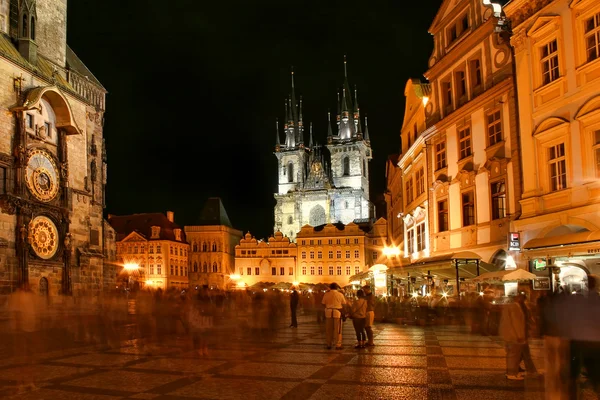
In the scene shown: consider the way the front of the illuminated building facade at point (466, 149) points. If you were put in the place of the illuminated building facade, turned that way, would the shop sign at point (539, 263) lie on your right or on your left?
on your left

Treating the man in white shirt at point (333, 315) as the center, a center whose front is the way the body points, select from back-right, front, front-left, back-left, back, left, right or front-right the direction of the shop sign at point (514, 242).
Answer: front-right

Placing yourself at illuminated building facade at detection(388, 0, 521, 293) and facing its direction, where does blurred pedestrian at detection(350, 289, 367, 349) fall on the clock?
The blurred pedestrian is roughly at 11 o'clock from the illuminated building facade.

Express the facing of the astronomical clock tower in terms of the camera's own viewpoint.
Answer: facing the viewer and to the right of the viewer

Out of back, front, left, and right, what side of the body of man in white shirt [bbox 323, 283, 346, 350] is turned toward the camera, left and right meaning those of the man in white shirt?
back

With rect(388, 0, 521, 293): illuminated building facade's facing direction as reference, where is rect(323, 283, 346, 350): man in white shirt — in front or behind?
in front

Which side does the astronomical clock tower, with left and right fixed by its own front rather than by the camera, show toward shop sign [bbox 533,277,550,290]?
front

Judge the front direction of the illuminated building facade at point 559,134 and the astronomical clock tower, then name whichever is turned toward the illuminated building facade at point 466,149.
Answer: the astronomical clock tower

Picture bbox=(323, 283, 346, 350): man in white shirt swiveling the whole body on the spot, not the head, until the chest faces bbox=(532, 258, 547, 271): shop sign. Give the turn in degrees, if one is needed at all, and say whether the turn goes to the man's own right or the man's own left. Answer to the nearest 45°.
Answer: approximately 45° to the man's own right

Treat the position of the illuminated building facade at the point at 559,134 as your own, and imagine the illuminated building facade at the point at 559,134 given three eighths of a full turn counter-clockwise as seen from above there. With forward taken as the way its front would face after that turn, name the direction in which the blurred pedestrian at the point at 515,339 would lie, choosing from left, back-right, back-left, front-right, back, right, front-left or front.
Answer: right

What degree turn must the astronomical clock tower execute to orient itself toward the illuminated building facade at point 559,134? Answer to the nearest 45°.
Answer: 0° — it already faces it

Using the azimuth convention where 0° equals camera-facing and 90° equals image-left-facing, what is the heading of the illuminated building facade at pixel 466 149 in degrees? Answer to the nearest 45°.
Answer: approximately 45°

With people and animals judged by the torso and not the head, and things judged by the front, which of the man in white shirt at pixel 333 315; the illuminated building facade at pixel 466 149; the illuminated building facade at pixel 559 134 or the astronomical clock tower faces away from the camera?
the man in white shirt

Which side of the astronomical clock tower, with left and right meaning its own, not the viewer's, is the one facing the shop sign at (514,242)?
front
